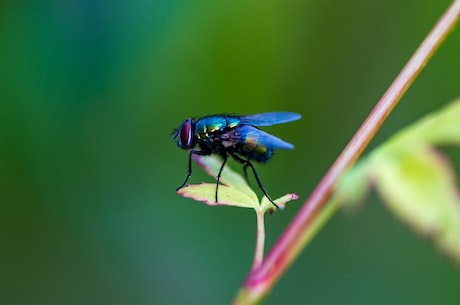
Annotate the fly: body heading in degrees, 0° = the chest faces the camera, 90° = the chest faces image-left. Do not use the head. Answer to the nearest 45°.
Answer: approximately 90°

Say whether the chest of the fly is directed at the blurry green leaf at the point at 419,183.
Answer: no

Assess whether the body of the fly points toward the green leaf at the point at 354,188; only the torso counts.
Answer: no
